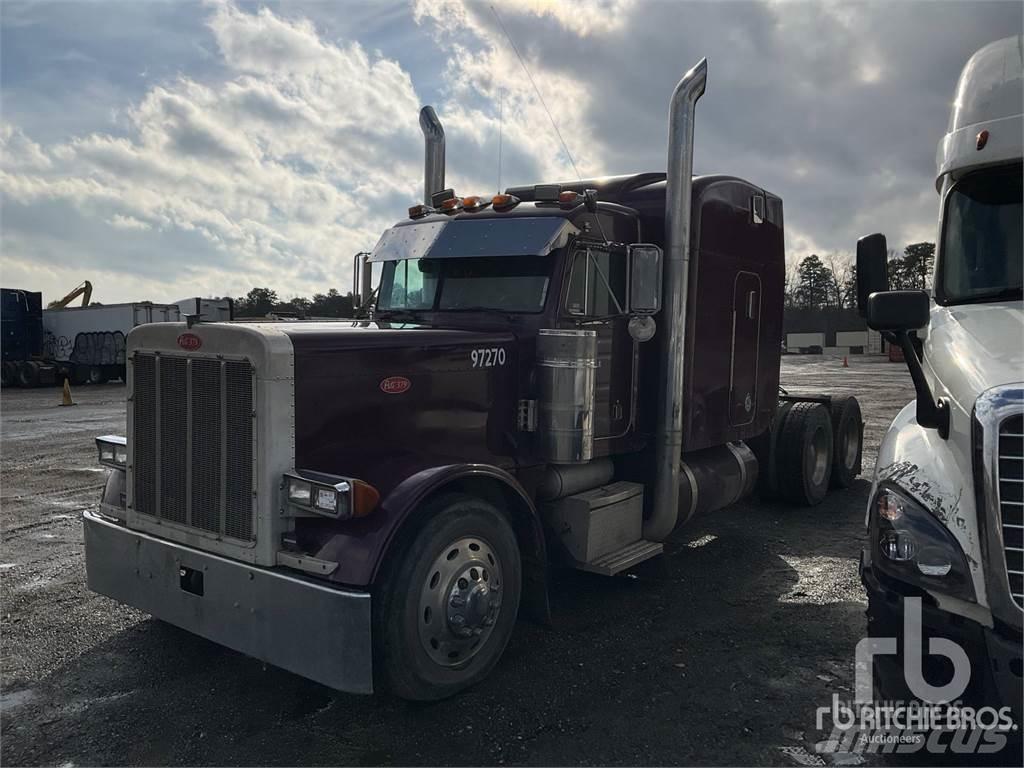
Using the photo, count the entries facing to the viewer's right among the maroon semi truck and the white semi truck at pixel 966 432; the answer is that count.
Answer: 0

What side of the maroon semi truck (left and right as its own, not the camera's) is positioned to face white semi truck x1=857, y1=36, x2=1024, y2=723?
left

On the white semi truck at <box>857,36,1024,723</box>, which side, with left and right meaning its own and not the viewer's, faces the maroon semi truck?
right

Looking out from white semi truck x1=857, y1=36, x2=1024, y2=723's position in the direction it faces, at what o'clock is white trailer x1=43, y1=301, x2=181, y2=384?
The white trailer is roughly at 4 o'clock from the white semi truck.

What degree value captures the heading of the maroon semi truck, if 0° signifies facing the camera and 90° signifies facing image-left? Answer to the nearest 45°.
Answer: approximately 45°

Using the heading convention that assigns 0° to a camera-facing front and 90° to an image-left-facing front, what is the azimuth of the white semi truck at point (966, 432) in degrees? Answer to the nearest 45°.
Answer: approximately 0°

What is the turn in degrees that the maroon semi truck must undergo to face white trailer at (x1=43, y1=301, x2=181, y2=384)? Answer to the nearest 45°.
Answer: approximately 90° to its right
